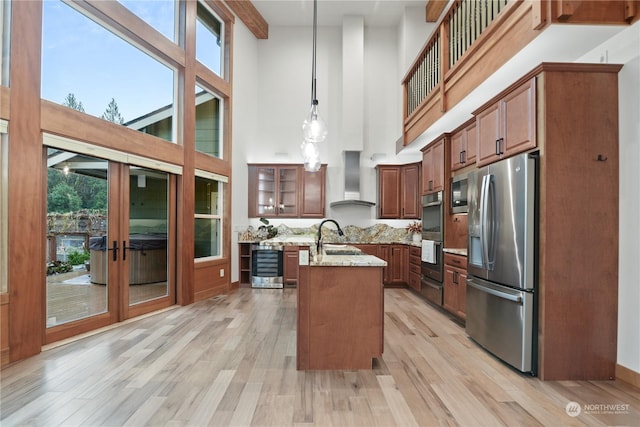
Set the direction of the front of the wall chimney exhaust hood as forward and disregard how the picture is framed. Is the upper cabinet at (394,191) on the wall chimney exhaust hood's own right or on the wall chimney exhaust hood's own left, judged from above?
on the wall chimney exhaust hood's own left

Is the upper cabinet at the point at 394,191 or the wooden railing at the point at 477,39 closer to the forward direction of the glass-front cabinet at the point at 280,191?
the wooden railing

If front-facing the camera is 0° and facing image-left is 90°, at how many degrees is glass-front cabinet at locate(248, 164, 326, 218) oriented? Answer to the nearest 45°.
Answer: approximately 0°

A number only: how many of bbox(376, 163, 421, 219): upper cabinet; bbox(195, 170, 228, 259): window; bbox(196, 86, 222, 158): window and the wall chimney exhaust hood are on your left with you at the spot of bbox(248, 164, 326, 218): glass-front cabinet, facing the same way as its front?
2

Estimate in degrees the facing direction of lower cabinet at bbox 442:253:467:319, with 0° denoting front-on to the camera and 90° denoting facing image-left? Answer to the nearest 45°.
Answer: approximately 45°

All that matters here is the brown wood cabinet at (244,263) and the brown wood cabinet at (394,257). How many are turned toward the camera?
2

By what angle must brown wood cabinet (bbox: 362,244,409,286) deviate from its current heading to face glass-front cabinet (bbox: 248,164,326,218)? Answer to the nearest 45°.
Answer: approximately 90° to its right
